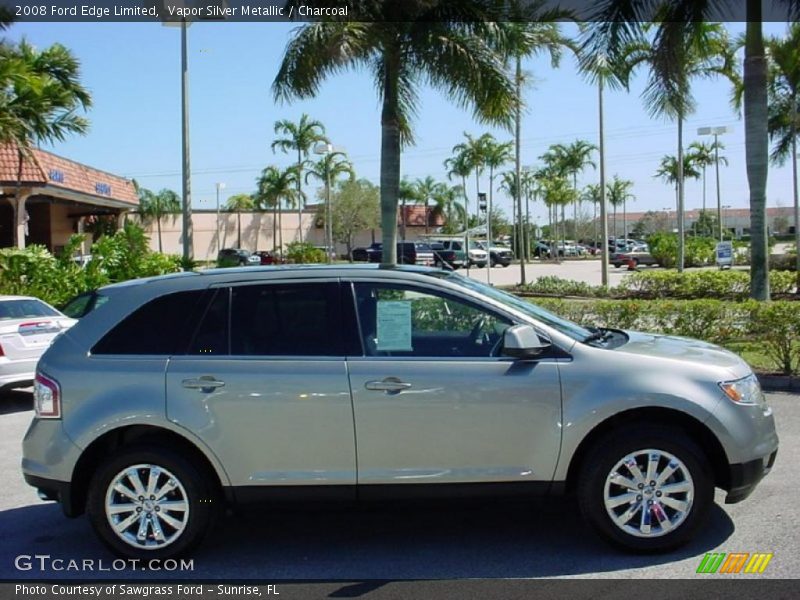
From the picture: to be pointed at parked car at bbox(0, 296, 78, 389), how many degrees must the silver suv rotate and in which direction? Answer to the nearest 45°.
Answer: approximately 135° to its left

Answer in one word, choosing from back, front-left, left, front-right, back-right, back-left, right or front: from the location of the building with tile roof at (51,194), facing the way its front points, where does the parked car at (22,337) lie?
front-right

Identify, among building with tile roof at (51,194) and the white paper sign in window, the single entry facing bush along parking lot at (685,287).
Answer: the building with tile roof

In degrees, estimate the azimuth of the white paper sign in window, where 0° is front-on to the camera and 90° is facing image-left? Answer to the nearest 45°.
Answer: approximately 0°

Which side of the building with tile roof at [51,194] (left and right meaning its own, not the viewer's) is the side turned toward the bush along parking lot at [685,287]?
front

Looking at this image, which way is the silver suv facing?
to the viewer's right

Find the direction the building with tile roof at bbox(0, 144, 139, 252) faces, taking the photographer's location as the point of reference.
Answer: facing the viewer and to the right of the viewer

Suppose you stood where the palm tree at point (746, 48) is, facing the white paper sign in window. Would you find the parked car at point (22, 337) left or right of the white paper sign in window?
right

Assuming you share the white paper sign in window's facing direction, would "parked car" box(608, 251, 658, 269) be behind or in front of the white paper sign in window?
behind

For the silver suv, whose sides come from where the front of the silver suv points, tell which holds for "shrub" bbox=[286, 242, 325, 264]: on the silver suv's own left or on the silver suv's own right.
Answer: on the silver suv's own left
